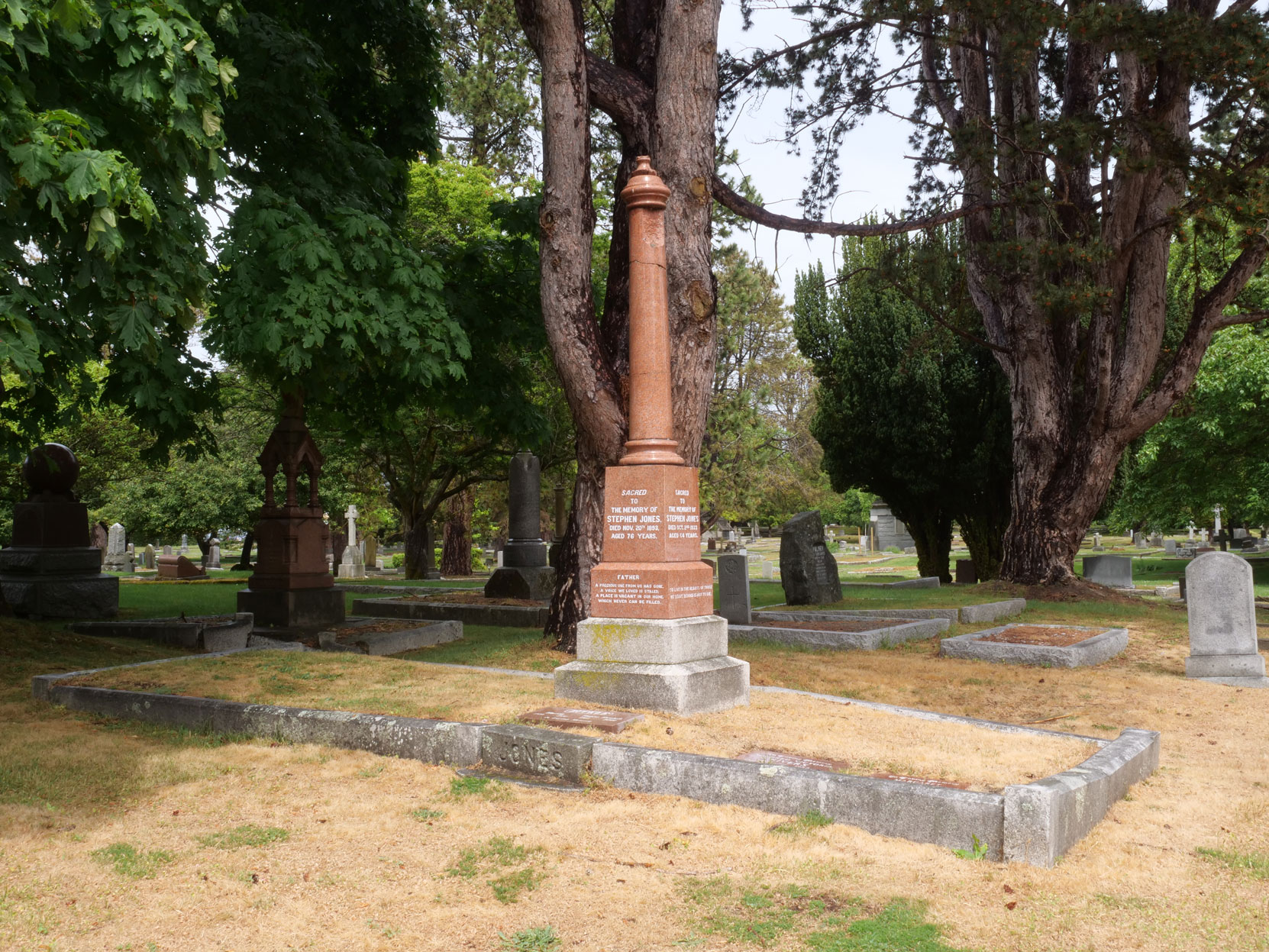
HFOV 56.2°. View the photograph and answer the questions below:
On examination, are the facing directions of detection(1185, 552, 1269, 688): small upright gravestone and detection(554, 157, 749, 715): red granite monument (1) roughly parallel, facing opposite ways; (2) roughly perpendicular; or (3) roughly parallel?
roughly parallel

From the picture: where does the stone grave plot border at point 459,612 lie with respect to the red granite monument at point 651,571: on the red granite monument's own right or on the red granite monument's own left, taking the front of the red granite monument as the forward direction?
on the red granite monument's own right

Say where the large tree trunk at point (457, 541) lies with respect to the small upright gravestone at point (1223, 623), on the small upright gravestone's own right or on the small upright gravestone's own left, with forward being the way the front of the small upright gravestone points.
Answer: on the small upright gravestone's own right

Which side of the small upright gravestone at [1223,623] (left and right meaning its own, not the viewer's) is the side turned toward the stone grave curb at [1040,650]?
right

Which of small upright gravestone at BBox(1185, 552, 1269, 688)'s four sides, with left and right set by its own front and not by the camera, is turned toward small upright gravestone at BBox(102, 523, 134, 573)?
right

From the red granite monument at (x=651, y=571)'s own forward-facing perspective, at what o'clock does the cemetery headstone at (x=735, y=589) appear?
The cemetery headstone is roughly at 5 o'clock from the red granite monument.

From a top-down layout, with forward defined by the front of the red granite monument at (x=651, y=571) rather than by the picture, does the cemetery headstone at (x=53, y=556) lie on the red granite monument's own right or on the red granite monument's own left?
on the red granite monument's own right

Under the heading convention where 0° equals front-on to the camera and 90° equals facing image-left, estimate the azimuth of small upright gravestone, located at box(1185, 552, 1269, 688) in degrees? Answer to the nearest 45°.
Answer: approximately 0°

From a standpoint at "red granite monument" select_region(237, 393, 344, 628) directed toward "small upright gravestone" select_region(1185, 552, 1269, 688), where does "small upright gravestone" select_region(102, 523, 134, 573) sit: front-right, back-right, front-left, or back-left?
back-left

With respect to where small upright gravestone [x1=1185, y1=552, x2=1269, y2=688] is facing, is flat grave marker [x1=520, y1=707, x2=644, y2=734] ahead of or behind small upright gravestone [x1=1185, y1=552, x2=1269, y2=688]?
ahead

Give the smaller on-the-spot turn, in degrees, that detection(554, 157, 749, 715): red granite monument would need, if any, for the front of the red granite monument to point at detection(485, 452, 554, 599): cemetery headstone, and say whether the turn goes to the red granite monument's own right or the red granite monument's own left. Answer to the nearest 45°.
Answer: approximately 135° to the red granite monument's own right

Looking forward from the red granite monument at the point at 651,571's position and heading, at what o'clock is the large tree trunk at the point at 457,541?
The large tree trunk is roughly at 4 o'clock from the red granite monument.

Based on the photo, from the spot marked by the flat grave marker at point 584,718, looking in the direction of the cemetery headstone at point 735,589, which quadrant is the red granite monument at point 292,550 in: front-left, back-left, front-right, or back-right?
front-left

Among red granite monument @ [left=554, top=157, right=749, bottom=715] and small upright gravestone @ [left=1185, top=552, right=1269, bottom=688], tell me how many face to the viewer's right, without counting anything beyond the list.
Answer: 0

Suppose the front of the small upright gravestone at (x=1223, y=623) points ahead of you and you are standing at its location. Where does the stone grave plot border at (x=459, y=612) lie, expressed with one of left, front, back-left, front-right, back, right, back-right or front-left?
right

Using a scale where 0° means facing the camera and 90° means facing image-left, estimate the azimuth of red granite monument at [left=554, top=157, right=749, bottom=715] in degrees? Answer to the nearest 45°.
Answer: approximately 45°
